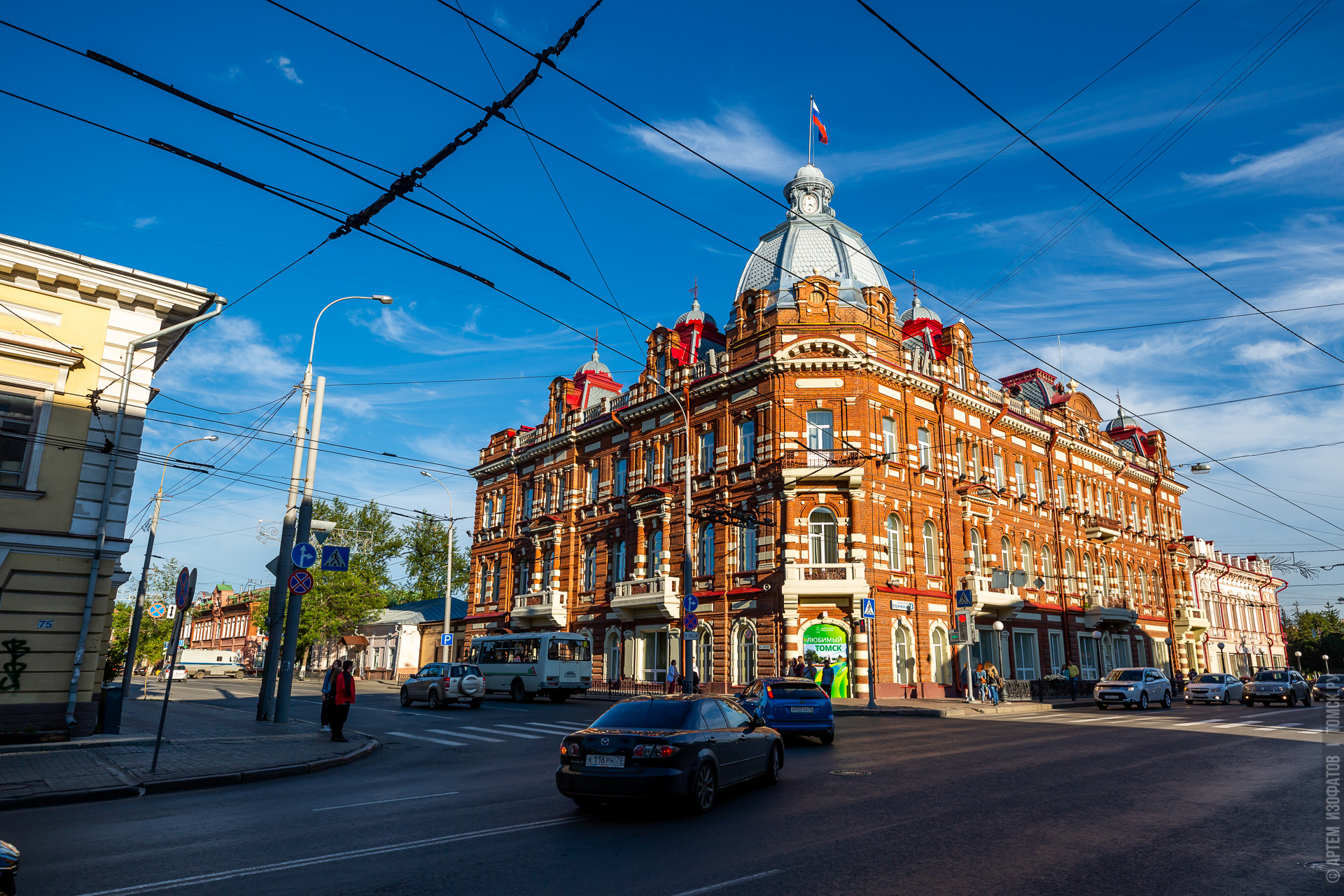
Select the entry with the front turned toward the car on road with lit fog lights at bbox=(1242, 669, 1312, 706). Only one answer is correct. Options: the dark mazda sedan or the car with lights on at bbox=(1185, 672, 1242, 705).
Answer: the dark mazda sedan

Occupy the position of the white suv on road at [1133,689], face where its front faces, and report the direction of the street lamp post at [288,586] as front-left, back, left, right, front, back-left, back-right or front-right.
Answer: front

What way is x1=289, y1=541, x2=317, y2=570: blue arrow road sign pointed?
toward the camera

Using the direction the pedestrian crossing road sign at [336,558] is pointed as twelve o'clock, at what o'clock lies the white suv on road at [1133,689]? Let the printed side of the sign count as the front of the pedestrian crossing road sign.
The white suv on road is roughly at 9 o'clock from the pedestrian crossing road sign.

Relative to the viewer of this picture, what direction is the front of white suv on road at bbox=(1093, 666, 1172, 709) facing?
facing the viewer and to the left of the viewer

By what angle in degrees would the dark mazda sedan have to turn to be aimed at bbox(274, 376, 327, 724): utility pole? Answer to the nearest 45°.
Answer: approximately 90° to its left

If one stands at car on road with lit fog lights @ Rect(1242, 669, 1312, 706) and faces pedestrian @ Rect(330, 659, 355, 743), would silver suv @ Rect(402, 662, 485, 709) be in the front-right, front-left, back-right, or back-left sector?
front-right

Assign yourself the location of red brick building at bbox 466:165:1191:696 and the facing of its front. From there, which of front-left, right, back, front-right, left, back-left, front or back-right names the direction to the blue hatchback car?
front

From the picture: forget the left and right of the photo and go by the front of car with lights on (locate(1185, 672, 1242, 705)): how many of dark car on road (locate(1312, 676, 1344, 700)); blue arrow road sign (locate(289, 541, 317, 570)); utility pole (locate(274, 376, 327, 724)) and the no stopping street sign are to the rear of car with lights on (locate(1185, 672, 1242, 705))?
1

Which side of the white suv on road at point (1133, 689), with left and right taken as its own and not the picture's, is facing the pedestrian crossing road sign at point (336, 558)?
front

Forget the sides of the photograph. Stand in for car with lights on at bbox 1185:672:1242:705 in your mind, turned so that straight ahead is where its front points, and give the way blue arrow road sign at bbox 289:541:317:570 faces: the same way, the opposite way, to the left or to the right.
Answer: to the left

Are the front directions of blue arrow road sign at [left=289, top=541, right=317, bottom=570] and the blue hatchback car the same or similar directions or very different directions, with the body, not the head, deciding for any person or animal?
very different directions

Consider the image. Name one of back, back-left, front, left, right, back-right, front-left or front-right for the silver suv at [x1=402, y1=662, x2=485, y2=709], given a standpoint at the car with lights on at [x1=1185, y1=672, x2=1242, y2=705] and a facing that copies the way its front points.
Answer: front
